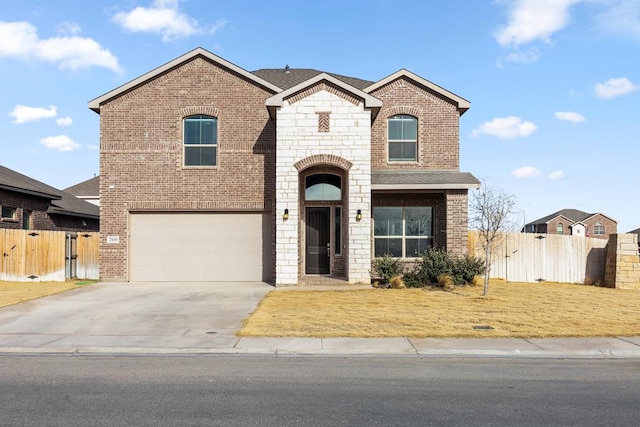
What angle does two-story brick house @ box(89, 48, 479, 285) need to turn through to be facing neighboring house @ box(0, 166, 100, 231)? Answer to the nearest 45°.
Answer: approximately 135° to its right

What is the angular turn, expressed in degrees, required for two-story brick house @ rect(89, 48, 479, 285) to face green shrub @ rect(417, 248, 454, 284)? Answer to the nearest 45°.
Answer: approximately 90° to its left

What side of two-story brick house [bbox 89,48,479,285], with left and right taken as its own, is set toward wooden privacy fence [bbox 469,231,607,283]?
left

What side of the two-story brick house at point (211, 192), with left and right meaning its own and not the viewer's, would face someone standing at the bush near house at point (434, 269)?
left

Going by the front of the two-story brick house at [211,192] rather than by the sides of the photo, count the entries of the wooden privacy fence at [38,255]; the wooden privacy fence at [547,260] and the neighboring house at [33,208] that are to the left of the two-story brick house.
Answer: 1

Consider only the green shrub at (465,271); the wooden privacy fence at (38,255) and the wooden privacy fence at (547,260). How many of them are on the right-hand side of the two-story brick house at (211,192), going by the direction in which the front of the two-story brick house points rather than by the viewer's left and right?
1

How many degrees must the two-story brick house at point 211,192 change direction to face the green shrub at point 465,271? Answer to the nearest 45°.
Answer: approximately 90° to its left

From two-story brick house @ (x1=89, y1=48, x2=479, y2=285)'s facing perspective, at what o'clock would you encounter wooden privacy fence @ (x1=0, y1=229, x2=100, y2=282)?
The wooden privacy fence is roughly at 3 o'clock from the two-story brick house.

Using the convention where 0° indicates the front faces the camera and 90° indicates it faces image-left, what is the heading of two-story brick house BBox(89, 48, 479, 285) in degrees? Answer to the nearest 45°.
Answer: approximately 0°
